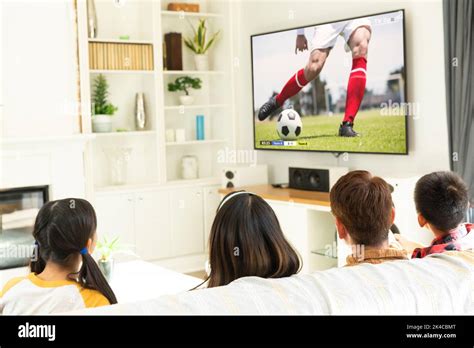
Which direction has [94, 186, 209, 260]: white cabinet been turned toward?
toward the camera

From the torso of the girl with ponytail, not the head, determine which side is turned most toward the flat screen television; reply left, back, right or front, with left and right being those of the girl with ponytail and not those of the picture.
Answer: front

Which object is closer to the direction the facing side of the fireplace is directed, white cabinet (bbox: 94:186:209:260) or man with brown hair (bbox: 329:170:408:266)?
the man with brown hair

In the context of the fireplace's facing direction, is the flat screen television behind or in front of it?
in front

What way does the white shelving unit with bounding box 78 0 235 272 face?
toward the camera

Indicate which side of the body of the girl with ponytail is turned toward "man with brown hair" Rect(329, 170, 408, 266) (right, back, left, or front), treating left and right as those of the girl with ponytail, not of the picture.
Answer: right

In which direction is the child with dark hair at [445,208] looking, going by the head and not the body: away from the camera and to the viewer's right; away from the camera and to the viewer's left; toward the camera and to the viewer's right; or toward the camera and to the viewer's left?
away from the camera and to the viewer's left

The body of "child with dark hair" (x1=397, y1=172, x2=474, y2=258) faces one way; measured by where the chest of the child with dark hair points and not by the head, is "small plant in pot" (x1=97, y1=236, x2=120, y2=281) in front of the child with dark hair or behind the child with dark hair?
in front

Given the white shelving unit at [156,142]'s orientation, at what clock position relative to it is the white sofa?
The white sofa is roughly at 12 o'clock from the white shelving unit.

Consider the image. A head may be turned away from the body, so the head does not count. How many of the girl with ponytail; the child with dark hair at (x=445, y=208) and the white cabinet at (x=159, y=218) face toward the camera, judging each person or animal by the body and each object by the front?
1

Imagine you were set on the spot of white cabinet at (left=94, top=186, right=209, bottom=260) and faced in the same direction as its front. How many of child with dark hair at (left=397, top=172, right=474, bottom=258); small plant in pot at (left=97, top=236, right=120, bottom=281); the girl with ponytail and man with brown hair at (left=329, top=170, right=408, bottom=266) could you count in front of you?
4

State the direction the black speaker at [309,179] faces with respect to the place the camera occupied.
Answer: facing the viewer and to the left of the viewer

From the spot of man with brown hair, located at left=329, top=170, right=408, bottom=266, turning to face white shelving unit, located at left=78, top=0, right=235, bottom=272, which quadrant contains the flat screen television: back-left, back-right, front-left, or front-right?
front-right

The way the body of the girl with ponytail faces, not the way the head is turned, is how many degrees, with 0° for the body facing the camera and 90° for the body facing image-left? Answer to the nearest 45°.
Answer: approximately 225°

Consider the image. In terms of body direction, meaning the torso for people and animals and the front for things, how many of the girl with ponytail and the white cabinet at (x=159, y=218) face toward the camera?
1

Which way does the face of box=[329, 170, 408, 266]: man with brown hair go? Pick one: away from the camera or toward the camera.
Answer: away from the camera

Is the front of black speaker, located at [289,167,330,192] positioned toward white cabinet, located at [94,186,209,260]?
no

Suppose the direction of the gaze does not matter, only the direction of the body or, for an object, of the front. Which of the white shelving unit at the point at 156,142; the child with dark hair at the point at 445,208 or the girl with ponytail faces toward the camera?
the white shelving unit

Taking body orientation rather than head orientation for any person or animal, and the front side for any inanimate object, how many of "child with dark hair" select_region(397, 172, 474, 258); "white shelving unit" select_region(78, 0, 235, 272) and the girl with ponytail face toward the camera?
1

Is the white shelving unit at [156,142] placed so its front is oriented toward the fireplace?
no
